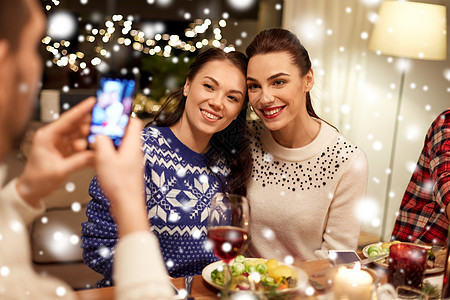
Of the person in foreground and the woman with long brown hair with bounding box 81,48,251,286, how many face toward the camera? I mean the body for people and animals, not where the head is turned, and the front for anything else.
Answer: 1

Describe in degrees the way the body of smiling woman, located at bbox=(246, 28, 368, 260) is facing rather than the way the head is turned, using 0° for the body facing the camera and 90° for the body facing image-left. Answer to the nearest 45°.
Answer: approximately 45°

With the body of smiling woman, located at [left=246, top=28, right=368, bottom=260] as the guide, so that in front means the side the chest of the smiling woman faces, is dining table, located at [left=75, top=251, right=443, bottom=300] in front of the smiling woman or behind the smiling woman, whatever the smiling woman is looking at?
in front

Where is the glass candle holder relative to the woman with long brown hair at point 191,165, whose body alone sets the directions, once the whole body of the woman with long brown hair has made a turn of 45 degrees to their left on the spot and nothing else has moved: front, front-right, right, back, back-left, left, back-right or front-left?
front

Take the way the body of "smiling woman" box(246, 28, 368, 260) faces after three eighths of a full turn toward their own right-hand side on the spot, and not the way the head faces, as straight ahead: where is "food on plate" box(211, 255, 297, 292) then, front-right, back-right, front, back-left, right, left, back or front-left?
back

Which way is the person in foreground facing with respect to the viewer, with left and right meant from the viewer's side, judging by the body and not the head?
facing away from the viewer and to the right of the viewer

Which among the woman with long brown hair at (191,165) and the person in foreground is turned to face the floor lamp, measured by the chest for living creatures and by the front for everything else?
the person in foreground

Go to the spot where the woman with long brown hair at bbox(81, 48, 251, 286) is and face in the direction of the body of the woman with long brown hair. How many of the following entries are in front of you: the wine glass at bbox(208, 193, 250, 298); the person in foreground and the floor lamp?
2

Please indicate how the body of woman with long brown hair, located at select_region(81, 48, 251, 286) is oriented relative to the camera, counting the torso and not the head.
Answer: toward the camera

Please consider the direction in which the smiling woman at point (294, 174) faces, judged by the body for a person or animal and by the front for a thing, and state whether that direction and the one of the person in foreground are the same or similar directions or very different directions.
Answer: very different directions

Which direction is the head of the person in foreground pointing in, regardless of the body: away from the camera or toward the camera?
away from the camera

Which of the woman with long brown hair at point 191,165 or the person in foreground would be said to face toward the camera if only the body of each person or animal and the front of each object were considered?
the woman with long brown hair

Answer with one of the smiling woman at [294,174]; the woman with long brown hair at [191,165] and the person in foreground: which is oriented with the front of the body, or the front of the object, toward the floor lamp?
the person in foreground
